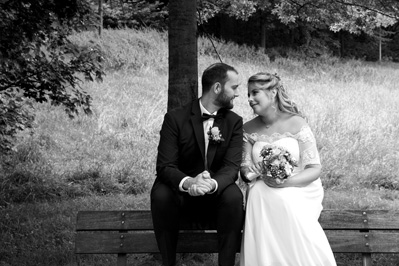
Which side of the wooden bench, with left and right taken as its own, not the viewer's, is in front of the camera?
front

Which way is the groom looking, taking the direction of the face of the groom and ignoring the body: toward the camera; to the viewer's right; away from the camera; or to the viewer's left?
to the viewer's right

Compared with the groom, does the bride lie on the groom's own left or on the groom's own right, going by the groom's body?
on the groom's own left

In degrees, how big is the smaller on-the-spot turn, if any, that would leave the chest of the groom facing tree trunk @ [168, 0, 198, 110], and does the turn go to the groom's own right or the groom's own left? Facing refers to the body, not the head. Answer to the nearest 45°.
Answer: approximately 180°

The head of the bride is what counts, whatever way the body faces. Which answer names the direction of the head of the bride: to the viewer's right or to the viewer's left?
to the viewer's left
